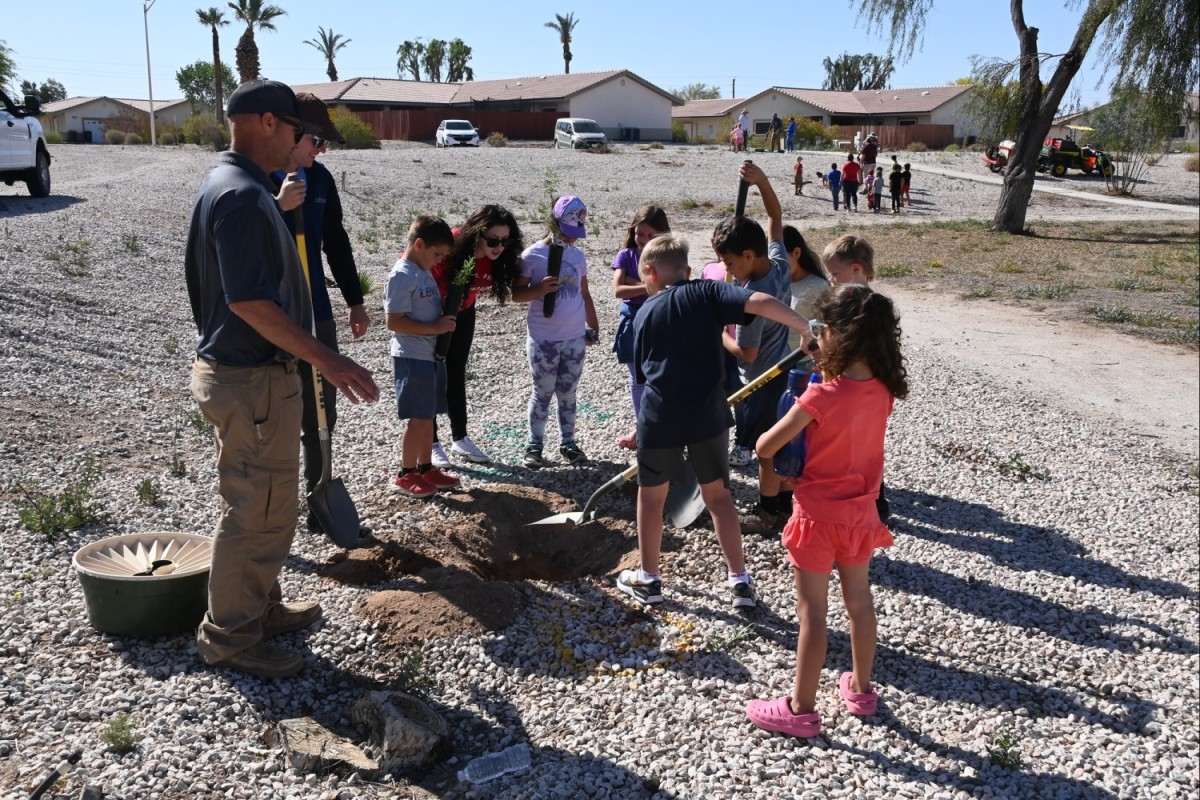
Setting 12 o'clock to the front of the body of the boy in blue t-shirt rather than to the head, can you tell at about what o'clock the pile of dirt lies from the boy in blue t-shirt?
The pile of dirt is roughly at 1 o'clock from the boy in blue t-shirt.

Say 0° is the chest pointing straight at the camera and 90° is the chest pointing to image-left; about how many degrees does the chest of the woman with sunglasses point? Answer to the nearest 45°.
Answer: approximately 315°

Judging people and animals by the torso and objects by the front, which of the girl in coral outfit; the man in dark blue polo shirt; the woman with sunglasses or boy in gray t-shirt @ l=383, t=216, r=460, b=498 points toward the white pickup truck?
the girl in coral outfit

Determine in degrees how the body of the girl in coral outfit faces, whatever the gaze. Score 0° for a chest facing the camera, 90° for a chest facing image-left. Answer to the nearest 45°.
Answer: approximately 135°

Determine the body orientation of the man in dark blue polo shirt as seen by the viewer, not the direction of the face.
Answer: to the viewer's right

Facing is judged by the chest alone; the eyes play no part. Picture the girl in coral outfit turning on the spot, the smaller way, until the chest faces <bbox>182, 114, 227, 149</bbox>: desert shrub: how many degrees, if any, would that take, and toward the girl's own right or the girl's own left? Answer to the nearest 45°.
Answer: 0° — they already face it

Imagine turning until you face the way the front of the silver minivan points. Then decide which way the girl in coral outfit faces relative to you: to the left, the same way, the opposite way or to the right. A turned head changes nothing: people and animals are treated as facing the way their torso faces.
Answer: the opposite way

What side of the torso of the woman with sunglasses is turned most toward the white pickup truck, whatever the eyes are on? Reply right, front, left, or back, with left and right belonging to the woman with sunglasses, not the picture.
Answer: back
